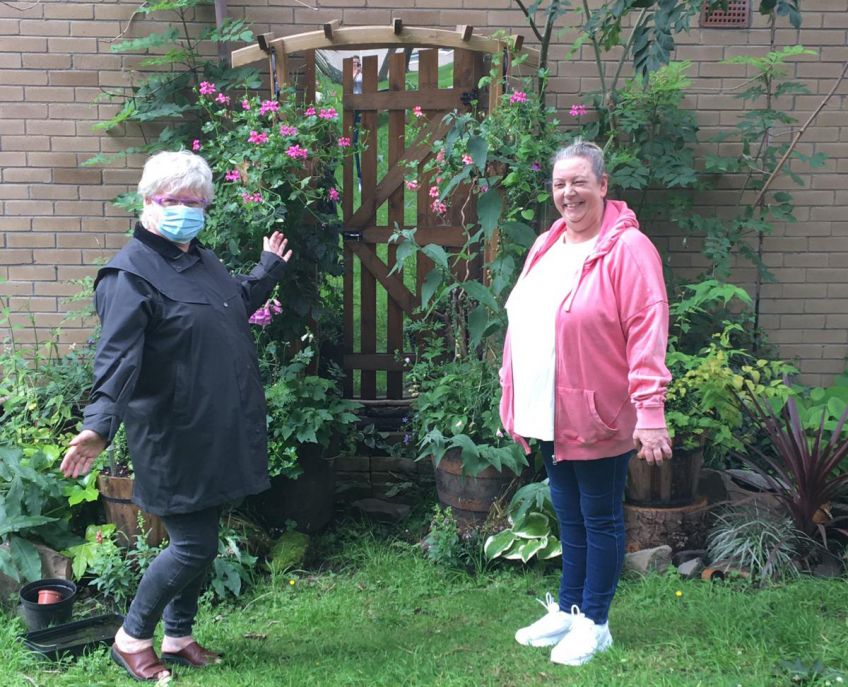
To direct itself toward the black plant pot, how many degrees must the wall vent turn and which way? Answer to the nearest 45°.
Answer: approximately 45° to its right

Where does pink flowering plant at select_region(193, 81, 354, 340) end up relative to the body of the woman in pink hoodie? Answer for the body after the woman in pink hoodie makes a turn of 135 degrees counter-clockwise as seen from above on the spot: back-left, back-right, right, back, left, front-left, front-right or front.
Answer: back-left

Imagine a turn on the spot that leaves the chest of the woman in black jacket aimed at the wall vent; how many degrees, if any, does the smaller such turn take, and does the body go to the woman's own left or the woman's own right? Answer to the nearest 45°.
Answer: approximately 90° to the woman's own left

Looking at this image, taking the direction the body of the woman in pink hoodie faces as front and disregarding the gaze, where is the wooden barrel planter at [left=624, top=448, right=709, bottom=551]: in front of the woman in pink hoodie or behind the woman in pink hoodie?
behind
